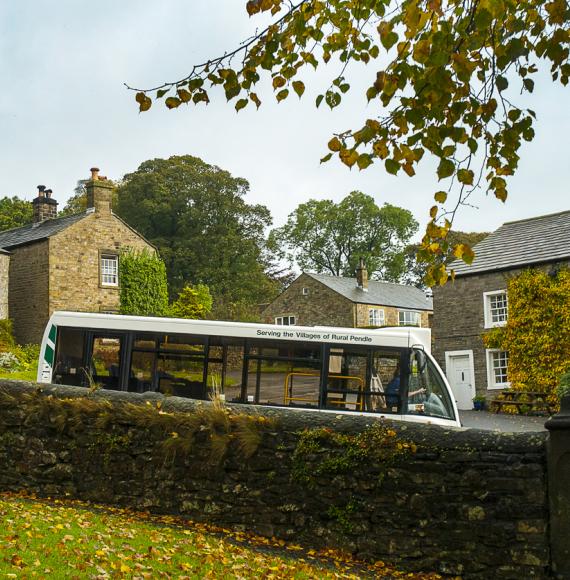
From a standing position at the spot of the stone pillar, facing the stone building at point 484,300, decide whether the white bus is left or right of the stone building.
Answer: left

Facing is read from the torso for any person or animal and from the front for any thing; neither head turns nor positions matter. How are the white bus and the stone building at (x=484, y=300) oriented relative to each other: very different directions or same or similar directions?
very different directions

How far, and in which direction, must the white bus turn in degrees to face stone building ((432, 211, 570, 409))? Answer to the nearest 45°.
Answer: approximately 45° to its left

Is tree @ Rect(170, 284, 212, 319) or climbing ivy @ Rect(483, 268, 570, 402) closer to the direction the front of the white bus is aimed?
the climbing ivy

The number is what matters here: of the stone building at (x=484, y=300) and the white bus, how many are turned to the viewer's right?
1

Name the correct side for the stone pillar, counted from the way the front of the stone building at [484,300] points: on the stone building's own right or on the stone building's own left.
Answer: on the stone building's own left

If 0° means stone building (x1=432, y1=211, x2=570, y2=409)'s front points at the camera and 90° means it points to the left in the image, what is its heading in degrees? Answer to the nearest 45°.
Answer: approximately 45°

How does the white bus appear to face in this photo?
to the viewer's right

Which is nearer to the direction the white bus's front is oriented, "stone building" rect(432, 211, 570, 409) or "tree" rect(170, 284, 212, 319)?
the stone building

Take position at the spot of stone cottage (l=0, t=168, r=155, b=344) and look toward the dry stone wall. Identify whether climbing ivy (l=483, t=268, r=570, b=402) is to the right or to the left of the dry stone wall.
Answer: left

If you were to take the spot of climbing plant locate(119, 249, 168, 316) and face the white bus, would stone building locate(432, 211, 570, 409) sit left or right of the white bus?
left
